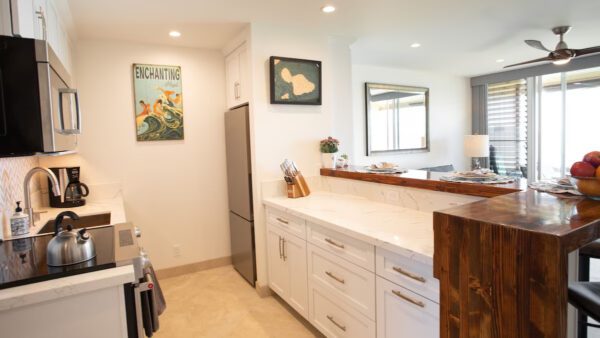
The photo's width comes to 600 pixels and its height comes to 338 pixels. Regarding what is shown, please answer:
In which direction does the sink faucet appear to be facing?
to the viewer's right

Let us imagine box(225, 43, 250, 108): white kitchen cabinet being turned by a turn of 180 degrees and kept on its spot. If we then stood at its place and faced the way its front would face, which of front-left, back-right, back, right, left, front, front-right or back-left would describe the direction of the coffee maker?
back-left

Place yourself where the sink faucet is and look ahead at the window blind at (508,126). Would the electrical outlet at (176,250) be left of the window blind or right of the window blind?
left

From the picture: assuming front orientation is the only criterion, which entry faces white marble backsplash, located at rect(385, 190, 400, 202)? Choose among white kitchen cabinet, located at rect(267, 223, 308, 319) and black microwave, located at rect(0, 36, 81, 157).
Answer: the black microwave

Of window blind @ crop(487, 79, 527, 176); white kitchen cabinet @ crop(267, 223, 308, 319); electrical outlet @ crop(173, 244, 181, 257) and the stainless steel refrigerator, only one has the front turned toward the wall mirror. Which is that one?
the window blind

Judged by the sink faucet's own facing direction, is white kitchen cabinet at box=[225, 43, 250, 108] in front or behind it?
in front

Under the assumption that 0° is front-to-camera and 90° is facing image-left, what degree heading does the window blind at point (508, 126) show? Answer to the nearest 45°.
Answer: approximately 45°

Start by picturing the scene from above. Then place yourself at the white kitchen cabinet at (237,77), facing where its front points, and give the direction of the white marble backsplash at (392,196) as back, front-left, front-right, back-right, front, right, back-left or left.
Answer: left

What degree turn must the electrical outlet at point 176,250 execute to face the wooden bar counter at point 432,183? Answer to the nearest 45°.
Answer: approximately 45° to its left

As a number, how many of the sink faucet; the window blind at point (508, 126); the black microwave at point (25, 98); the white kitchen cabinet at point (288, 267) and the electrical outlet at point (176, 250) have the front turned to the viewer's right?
2

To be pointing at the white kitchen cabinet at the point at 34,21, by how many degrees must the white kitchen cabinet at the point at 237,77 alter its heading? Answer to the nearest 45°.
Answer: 0° — it already faces it

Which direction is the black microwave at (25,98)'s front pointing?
to the viewer's right

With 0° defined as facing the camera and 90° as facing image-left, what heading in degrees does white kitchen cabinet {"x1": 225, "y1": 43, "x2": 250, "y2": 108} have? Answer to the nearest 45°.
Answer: approximately 45°

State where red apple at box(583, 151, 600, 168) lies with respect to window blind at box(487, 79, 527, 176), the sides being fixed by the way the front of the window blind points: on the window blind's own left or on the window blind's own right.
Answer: on the window blind's own left
